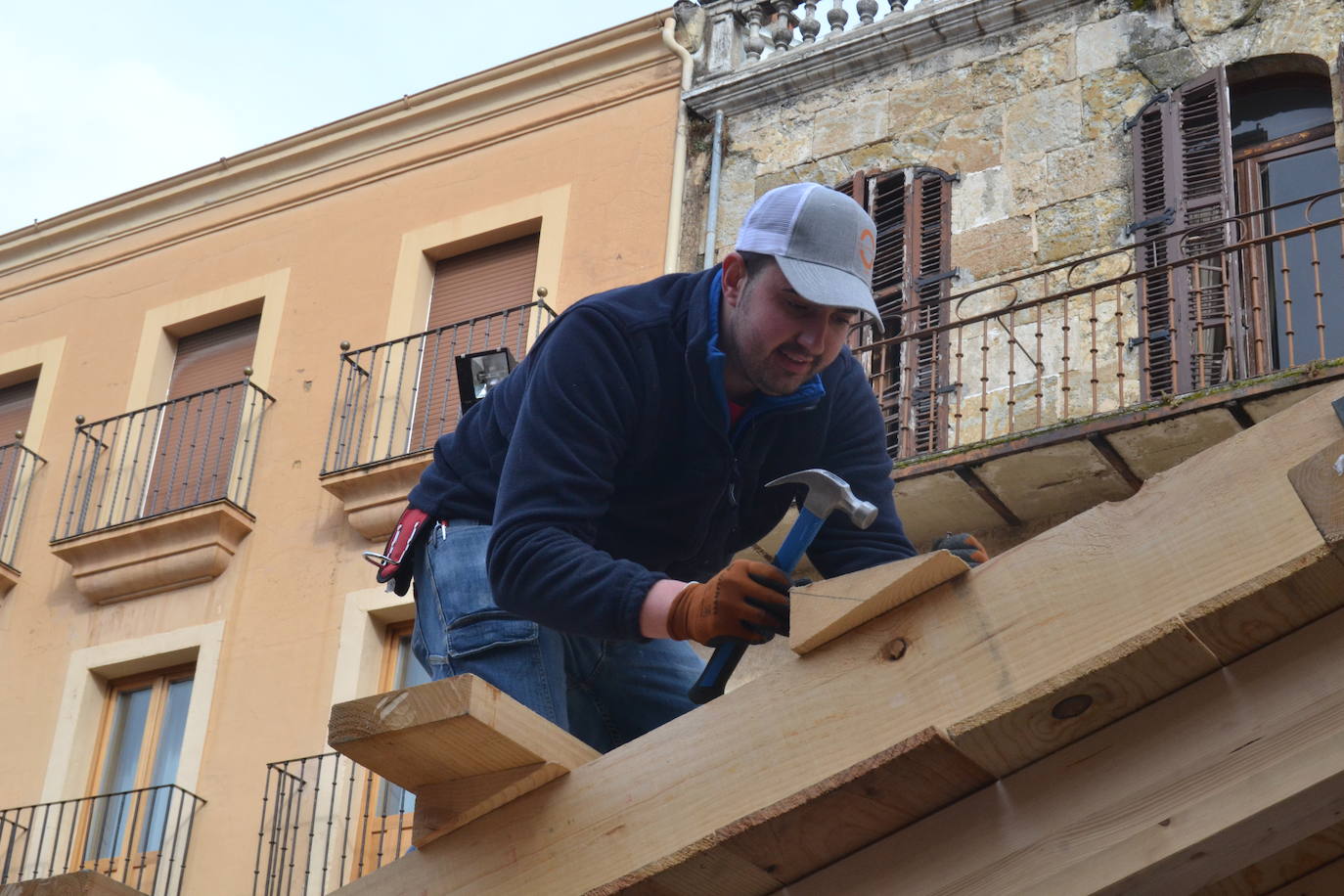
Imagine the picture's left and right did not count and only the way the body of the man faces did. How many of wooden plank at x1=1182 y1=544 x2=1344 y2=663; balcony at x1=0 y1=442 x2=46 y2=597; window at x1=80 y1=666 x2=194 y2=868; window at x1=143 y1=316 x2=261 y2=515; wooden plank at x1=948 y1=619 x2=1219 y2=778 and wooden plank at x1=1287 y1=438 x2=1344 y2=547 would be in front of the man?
3

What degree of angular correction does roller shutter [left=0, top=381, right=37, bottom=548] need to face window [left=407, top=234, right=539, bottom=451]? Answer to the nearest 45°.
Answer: approximately 90° to its left

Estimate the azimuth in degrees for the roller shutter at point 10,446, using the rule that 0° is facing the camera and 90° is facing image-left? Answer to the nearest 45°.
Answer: approximately 45°

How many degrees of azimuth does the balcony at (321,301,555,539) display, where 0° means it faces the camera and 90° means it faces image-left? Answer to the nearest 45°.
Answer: approximately 45°

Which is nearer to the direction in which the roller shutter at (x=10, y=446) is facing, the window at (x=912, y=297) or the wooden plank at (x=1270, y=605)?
the wooden plank

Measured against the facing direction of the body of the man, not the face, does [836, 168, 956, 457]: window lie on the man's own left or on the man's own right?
on the man's own left

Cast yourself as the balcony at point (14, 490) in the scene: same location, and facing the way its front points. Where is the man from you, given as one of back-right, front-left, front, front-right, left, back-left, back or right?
front-left

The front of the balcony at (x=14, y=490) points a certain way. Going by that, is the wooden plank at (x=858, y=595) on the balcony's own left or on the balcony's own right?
on the balcony's own left

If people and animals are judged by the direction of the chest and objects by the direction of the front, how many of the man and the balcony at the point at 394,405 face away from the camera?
0

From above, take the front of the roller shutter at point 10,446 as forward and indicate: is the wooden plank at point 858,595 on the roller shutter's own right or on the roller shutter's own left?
on the roller shutter's own left

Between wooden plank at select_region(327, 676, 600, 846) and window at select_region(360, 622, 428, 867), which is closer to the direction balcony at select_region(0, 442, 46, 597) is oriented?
the wooden plank

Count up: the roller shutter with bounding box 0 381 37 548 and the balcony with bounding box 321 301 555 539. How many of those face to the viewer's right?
0

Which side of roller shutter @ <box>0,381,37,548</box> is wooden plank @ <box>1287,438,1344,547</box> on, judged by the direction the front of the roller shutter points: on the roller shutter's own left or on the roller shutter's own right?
on the roller shutter's own left
